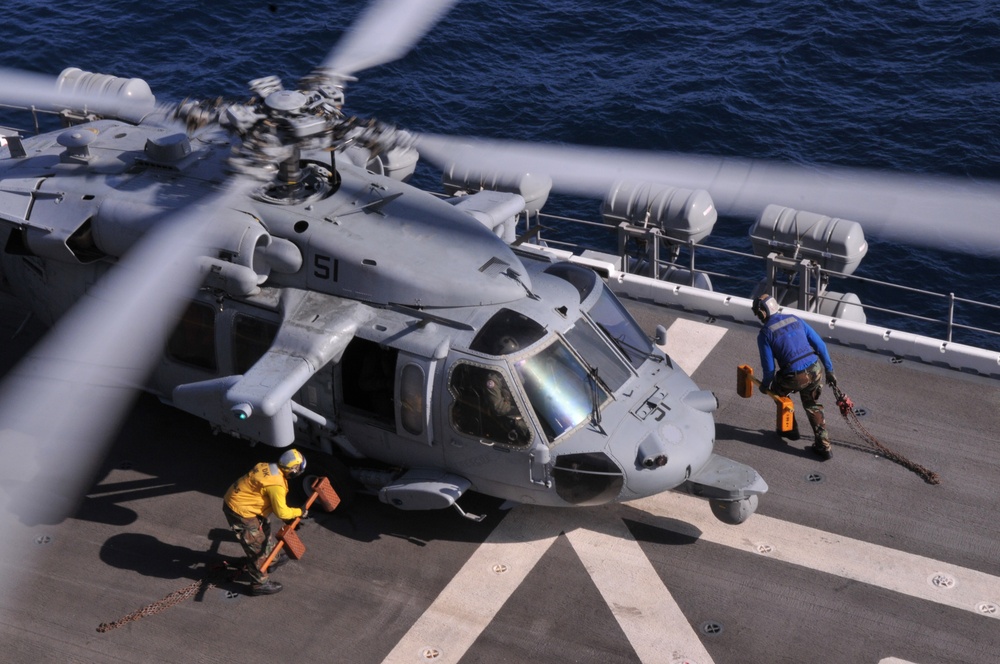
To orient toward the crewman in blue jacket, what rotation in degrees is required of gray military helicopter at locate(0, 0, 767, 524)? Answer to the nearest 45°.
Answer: approximately 45° to its left

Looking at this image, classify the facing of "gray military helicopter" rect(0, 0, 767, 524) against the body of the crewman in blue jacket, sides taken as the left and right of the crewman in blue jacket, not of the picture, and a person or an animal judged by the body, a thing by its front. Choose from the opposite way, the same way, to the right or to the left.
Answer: the opposite way

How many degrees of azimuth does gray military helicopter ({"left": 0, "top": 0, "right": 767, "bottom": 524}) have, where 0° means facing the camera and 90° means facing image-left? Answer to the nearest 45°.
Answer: approximately 315°

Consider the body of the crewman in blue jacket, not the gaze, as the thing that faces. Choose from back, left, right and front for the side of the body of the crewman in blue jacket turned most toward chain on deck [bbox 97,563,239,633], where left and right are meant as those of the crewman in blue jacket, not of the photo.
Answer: left

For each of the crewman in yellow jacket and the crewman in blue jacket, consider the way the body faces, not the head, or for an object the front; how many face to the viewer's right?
1

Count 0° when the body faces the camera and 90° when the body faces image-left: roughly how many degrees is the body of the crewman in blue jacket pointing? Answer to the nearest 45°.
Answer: approximately 135°

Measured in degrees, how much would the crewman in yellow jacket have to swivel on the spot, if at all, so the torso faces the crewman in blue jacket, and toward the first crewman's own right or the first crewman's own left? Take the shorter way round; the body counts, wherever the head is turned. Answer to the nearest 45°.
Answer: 0° — they already face them

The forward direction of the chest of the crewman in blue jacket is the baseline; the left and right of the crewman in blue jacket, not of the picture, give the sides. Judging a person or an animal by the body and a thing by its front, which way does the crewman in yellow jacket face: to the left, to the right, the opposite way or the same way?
to the right

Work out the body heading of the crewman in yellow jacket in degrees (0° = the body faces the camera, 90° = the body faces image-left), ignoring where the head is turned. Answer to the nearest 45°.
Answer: approximately 270°

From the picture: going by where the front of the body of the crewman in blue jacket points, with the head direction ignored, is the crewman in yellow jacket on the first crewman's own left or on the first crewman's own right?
on the first crewman's own left

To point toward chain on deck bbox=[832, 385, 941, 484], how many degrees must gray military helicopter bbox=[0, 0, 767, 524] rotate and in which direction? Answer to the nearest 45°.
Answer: approximately 45° to its left
